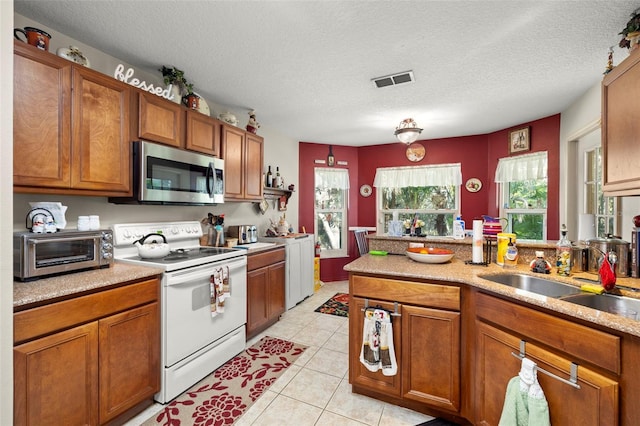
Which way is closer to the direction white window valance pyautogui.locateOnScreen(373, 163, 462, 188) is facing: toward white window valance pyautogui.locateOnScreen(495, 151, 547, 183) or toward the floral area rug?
the floral area rug

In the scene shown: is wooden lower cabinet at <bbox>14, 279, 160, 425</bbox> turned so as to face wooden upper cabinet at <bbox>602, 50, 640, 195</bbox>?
yes

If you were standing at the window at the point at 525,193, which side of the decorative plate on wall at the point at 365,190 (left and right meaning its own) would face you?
left

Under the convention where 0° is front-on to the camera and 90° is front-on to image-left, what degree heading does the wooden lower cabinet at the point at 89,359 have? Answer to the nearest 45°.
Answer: approximately 315°

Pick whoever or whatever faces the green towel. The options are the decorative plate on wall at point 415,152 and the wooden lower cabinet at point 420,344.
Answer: the decorative plate on wall

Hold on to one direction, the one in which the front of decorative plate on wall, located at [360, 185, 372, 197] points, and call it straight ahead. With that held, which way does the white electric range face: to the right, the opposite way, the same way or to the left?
to the left

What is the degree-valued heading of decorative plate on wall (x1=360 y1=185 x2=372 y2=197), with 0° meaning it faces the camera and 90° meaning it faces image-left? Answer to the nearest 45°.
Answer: approximately 0°

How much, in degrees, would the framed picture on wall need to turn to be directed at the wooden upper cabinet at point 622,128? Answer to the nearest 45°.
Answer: approximately 45° to its left

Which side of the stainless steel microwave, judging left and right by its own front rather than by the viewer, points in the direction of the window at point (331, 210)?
left

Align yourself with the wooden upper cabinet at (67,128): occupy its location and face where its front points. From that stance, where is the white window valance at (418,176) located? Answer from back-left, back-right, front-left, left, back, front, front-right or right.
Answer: front-left

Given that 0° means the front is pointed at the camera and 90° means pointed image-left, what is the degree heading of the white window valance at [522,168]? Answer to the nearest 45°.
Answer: approximately 45°
